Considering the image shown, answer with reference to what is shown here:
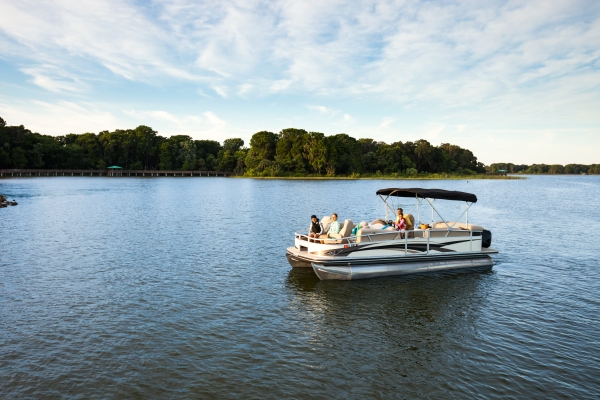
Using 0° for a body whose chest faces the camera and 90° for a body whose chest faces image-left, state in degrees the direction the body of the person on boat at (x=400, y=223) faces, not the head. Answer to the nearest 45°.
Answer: approximately 45°

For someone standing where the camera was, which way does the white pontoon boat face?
facing the viewer and to the left of the viewer
